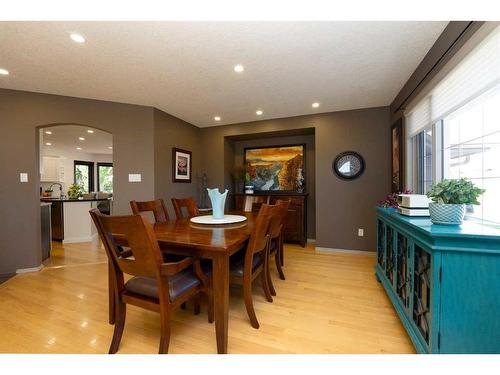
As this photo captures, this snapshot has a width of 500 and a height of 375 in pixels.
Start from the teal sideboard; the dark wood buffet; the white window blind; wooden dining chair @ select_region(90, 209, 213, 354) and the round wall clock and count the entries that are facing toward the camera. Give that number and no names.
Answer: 2

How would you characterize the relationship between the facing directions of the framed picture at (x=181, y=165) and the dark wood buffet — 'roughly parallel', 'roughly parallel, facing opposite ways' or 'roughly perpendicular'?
roughly perpendicular

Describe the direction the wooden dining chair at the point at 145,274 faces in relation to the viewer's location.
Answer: facing away from the viewer and to the right of the viewer

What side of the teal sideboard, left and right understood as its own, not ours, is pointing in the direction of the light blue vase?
front

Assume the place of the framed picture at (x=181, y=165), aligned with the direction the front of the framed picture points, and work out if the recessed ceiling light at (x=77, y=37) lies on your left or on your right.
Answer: on your right

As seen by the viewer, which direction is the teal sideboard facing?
to the viewer's left

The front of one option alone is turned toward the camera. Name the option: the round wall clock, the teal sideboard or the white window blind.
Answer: the round wall clock

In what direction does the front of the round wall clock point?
toward the camera

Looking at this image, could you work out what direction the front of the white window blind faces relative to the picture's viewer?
facing to the left of the viewer

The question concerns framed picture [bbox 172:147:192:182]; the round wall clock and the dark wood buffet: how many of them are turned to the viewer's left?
0

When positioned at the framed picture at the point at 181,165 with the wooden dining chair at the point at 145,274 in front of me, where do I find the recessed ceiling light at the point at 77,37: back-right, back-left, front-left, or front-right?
front-right

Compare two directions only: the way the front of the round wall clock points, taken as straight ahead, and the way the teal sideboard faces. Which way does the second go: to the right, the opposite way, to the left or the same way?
to the right

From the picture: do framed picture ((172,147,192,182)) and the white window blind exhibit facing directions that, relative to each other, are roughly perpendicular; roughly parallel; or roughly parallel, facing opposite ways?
roughly parallel, facing opposite ways

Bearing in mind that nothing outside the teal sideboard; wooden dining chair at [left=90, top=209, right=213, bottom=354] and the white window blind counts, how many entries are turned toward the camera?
0
